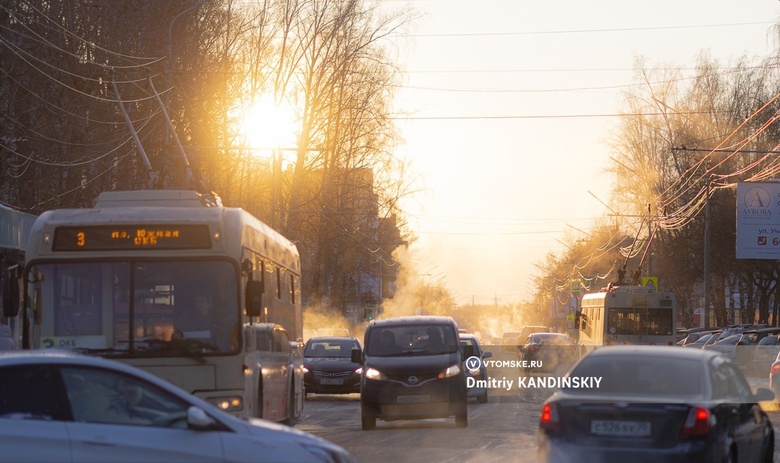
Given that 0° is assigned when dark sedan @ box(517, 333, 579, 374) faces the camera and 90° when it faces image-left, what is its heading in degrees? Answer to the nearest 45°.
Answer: approximately 180°

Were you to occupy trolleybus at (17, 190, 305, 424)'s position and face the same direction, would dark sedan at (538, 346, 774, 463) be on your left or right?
on your left

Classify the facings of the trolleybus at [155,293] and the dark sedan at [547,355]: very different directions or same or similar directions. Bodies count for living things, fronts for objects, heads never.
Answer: very different directions

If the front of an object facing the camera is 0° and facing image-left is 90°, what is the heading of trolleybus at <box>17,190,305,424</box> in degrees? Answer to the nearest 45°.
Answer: approximately 0°

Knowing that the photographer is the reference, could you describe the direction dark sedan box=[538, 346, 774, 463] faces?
facing away from the viewer and to the right of the viewer

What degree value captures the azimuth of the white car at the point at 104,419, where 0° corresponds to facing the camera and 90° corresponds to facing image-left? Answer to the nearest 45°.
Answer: approximately 270°

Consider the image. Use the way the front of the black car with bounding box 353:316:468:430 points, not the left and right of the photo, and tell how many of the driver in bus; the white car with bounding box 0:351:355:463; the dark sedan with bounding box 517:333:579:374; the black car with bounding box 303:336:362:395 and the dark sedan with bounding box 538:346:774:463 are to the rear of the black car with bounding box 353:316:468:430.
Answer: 2

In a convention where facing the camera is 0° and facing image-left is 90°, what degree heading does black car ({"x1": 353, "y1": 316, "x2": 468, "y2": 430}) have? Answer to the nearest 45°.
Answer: approximately 0°
